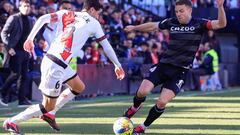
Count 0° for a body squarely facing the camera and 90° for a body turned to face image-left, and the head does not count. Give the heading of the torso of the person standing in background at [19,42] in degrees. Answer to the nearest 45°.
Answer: approximately 315°

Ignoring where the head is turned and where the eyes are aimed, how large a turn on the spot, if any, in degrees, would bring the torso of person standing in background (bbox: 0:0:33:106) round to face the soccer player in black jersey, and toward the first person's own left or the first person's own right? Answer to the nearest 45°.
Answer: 0° — they already face them

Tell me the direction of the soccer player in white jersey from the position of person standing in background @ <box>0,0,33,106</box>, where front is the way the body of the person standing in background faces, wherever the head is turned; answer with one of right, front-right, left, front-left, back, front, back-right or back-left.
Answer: front-right
